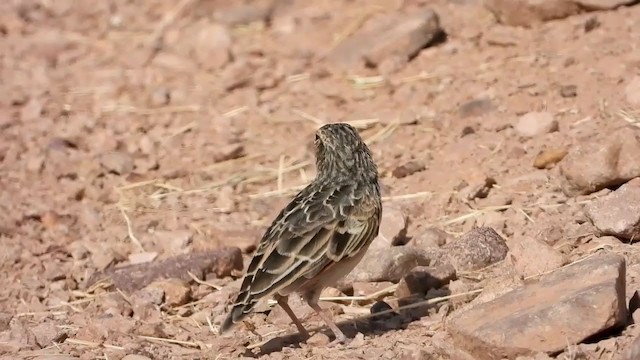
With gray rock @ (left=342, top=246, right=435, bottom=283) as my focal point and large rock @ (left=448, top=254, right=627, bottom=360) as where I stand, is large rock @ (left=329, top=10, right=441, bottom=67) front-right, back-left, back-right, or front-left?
front-right

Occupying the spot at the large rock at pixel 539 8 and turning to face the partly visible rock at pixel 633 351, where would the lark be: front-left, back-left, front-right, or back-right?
front-right

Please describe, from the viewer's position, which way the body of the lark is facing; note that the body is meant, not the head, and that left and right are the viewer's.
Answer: facing away from the viewer and to the right of the viewer

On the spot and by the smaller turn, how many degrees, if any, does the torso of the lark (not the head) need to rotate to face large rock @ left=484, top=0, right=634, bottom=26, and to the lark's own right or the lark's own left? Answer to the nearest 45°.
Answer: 0° — it already faces it

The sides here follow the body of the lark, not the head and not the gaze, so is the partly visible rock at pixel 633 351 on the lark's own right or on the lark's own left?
on the lark's own right

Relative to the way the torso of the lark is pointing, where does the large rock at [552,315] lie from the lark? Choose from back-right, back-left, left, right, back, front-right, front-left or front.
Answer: right

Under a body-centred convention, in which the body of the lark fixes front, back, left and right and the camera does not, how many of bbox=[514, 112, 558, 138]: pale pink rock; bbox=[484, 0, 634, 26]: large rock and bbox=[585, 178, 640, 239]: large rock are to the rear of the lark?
0

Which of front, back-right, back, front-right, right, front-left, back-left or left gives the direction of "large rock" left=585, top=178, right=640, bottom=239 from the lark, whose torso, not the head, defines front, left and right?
front-right

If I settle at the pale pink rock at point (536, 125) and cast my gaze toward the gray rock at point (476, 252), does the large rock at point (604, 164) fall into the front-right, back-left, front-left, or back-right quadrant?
front-left

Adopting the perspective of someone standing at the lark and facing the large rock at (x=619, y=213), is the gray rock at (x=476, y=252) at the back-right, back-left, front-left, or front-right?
front-left

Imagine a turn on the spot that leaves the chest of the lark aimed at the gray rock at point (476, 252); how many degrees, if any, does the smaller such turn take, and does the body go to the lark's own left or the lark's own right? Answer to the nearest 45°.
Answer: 0° — it already faces it

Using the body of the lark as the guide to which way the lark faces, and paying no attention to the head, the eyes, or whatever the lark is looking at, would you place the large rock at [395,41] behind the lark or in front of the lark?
in front
